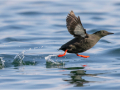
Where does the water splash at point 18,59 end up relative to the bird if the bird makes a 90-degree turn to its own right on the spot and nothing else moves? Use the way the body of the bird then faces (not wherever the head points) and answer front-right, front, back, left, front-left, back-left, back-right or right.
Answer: back-right

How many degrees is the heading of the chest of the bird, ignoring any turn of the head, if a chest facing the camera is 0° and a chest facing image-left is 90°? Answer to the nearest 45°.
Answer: approximately 270°
